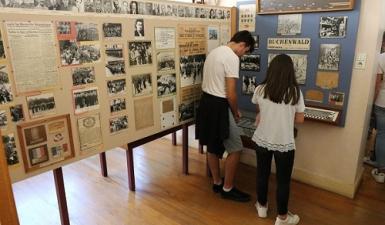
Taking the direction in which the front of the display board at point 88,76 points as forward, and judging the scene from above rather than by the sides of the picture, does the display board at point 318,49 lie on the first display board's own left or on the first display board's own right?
on the first display board's own left

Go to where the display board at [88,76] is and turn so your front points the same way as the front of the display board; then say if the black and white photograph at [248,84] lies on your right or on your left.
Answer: on your left

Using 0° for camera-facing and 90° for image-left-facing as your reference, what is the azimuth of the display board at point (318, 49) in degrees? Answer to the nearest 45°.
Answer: approximately 45°

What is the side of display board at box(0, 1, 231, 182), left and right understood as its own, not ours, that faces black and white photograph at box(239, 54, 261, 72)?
left

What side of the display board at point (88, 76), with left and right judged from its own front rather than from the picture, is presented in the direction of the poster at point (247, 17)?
left

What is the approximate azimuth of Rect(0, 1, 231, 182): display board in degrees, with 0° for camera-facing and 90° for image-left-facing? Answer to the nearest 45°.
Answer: approximately 315°

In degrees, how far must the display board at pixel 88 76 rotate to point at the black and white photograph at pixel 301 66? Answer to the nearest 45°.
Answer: approximately 45° to its left
